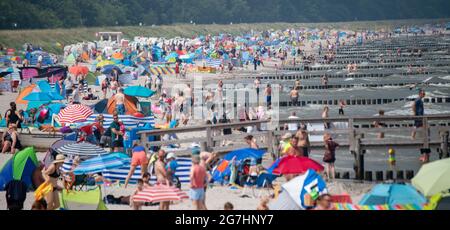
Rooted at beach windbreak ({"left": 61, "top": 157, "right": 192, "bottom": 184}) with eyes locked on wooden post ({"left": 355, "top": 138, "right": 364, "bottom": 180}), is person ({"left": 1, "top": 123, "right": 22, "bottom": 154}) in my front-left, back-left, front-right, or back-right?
back-left

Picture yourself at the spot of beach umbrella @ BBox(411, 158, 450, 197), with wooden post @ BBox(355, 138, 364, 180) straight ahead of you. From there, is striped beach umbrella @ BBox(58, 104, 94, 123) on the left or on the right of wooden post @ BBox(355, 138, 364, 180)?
left
